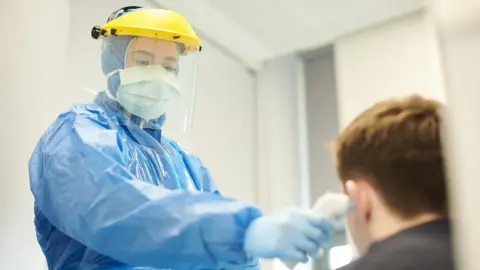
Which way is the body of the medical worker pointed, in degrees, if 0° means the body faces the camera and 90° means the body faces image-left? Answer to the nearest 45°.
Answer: approximately 315°
